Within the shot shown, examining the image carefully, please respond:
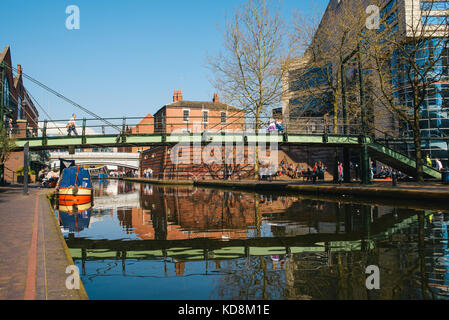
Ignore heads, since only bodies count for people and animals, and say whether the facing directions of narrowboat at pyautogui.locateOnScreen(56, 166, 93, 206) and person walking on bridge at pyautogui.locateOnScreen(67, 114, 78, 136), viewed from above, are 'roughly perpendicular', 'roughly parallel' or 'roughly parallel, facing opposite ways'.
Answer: roughly perpendicular

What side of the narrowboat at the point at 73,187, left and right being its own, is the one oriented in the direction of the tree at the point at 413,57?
left

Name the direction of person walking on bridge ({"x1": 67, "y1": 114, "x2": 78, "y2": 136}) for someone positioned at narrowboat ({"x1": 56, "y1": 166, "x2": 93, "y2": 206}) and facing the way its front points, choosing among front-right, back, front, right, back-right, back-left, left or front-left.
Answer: back

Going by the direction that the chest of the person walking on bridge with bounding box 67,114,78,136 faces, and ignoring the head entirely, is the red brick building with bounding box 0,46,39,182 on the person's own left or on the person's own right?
on the person's own left
